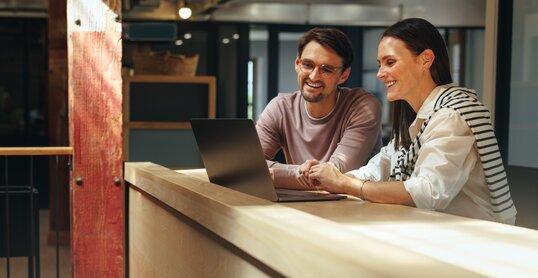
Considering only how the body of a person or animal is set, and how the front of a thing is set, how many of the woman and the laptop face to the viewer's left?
1

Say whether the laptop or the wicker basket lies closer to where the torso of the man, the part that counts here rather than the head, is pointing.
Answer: the laptop

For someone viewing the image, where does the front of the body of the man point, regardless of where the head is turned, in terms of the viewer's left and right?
facing the viewer and to the left of the viewer

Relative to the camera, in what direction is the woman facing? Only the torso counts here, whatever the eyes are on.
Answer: to the viewer's left

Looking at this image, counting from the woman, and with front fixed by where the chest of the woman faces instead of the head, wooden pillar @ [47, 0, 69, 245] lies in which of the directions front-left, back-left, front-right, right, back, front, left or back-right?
front-right

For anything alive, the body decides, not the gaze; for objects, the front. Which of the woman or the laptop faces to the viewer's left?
the woman

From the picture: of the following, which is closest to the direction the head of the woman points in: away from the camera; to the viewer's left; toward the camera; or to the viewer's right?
to the viewer's left

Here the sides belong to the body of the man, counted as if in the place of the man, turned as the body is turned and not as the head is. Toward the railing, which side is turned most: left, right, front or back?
right

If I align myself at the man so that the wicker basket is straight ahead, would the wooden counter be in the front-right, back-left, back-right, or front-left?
back-left

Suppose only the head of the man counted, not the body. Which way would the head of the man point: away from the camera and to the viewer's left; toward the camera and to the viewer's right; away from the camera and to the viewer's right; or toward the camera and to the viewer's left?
toward the camera and to the viewer's left

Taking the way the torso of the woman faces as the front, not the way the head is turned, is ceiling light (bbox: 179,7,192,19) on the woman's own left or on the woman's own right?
on the woman's own right

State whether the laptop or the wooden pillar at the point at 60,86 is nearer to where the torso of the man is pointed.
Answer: the laptop

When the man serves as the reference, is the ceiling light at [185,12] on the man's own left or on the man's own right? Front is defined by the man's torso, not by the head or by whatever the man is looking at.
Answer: on the man's own right

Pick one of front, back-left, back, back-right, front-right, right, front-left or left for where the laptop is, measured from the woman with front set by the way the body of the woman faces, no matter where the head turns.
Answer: front

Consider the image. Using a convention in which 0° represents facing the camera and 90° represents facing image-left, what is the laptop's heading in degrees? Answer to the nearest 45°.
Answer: approximately 225°
